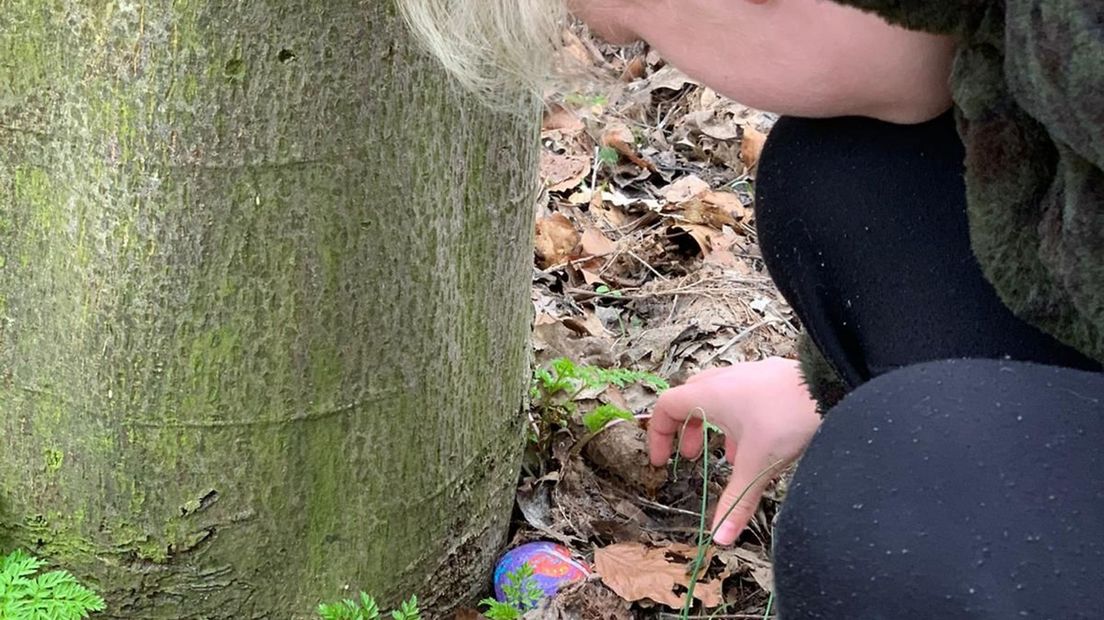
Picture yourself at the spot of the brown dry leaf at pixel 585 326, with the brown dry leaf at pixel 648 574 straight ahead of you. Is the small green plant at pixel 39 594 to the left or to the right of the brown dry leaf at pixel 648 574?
right

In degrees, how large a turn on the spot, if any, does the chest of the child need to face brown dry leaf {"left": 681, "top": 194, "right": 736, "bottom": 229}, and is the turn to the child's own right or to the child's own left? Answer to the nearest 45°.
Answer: approximately 90° to the child's own right

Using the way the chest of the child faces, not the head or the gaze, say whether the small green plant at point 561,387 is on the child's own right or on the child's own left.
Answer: on the child's own right

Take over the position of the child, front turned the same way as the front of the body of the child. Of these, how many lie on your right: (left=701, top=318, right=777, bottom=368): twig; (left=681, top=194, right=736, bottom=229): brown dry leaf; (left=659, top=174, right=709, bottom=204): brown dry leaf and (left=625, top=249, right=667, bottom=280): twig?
4

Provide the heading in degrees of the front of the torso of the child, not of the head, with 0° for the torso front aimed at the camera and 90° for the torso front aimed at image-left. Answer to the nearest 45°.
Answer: approximately 90°

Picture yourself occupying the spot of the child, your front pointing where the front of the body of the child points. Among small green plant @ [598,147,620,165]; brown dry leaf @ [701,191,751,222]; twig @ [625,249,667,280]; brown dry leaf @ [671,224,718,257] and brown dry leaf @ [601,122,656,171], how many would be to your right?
5

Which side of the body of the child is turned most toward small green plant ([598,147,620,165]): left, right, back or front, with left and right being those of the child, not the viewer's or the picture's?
right

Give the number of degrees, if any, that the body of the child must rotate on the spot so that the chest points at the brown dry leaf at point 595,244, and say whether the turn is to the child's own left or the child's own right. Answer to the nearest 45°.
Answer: approximately 90° to the child's own right
